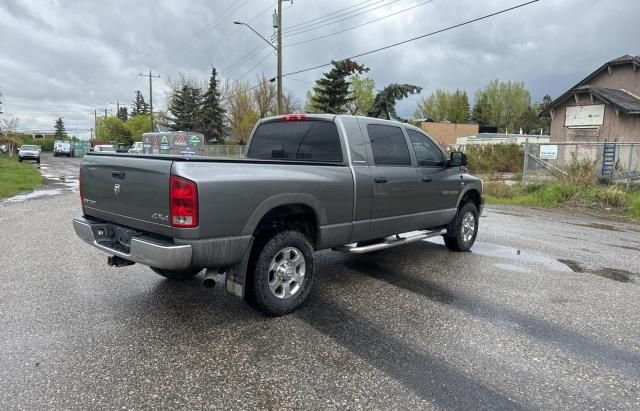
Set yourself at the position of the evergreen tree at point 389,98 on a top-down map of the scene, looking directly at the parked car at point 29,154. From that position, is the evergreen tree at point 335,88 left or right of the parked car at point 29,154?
right

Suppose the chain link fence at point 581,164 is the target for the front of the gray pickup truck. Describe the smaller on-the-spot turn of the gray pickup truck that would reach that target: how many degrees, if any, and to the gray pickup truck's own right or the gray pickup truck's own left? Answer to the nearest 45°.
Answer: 0° — it already faces it

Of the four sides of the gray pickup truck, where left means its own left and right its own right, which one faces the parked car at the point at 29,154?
left

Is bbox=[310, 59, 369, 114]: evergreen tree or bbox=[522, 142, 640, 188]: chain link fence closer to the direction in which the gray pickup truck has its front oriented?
the chain link fence

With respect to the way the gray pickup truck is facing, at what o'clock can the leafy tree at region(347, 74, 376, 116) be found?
The leafy tree is roughly at 11 o'clock from the gray pickup truck.

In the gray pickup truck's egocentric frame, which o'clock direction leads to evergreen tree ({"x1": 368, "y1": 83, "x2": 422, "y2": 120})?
The evergreen tree is roughly at 11 o'clock from the gray pickup truck.

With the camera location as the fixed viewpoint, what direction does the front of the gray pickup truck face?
facing away from the viewer and to the right of the viewer

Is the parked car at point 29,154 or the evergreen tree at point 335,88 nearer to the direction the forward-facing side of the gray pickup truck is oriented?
the evergreen tree

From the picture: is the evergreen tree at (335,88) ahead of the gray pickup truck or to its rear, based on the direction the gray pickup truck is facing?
ahead

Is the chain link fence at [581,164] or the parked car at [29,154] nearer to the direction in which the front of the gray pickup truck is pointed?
the chain link fence

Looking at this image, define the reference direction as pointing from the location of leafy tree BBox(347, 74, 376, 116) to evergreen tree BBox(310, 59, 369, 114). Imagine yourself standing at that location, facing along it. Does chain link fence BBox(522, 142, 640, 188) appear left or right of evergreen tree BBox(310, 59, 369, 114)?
left
